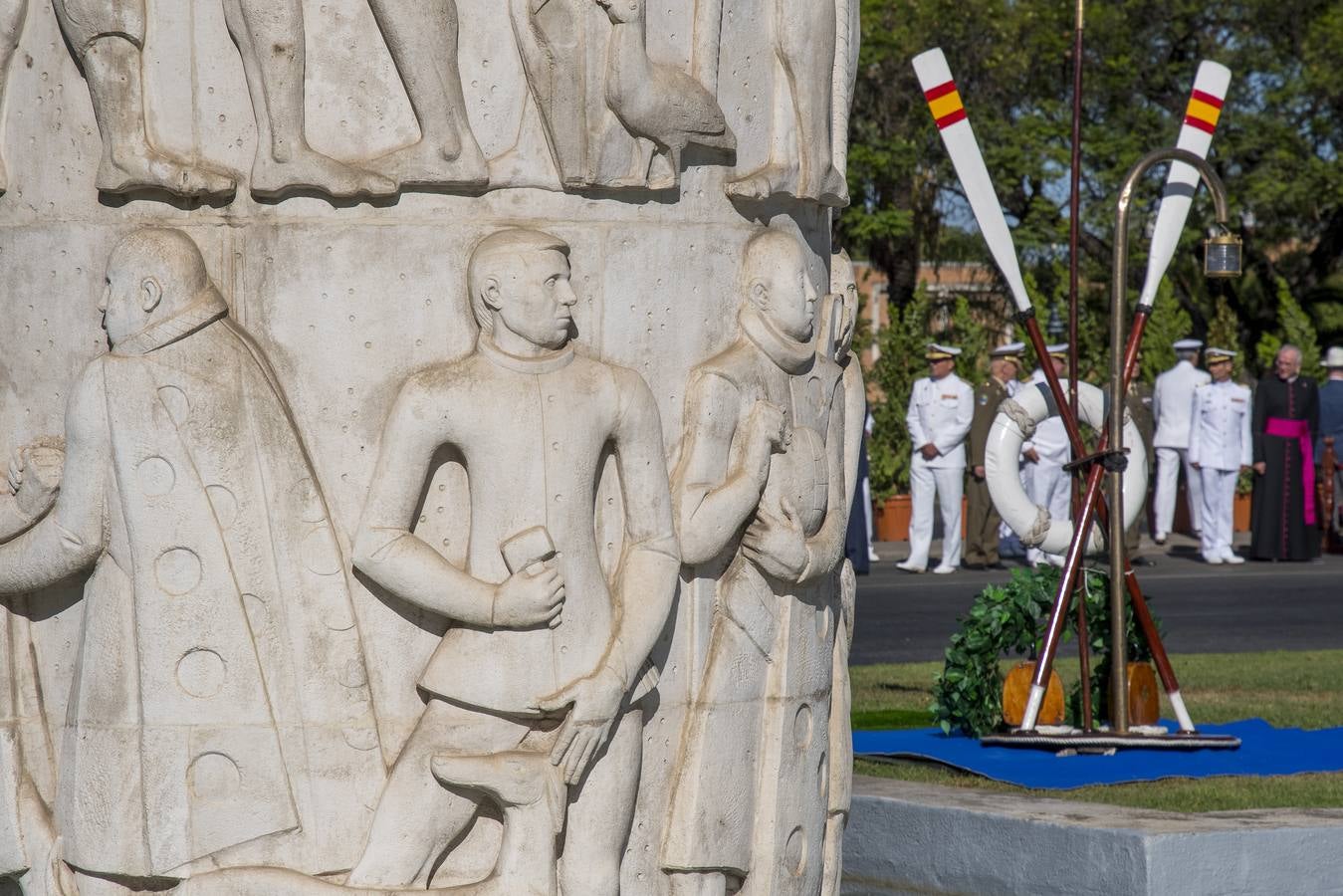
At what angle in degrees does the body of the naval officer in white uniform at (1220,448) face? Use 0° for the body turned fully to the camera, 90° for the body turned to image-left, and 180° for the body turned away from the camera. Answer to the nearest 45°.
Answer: approximately 0°

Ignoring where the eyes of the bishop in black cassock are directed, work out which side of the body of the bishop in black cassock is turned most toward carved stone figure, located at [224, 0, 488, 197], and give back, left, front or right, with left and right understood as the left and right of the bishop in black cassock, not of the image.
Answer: front

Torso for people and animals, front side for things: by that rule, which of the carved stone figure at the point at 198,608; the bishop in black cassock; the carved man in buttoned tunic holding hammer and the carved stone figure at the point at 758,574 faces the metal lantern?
the bishop in black cassock

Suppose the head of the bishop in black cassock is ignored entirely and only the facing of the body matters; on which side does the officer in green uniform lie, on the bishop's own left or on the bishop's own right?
on the bishop's own right

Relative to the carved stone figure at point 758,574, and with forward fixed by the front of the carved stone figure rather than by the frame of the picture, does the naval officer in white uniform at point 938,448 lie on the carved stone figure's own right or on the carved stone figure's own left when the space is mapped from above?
on the carved stone figure's own left

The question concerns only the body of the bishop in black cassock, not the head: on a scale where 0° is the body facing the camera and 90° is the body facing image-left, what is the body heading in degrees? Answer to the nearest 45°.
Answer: approximately 0°
